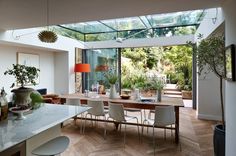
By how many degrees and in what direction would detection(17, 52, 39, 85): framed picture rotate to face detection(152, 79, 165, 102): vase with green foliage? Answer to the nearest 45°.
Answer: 0° — it already faces it

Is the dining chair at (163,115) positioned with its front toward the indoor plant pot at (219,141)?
no

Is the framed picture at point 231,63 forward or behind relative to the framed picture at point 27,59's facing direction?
forward

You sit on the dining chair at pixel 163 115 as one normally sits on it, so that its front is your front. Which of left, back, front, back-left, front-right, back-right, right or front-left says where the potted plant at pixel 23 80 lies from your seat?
left

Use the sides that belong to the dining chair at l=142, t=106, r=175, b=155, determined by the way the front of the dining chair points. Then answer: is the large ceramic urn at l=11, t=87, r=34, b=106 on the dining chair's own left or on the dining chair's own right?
on the dining chair's own left

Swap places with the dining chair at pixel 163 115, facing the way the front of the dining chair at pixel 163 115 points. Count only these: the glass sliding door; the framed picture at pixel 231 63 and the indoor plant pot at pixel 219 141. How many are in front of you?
1

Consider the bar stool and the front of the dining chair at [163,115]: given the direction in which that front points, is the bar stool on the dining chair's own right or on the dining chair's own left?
on the dining chair's own left

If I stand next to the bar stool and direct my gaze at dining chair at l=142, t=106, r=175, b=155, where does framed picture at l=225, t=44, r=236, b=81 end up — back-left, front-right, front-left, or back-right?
front-right

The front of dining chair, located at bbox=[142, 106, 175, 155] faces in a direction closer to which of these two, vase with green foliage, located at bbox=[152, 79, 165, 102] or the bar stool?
the vase with green foliage

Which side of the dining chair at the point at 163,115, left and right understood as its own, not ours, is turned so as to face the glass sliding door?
front

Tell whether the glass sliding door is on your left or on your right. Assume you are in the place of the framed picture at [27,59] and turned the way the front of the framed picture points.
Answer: on your left

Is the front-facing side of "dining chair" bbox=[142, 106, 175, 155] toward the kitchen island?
no

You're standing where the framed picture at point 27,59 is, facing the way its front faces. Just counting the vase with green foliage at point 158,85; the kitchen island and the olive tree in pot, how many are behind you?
0

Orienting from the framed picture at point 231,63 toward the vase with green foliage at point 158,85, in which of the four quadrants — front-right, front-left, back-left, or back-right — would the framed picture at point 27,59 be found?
front-left

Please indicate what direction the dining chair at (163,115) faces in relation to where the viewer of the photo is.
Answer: facing away from the viewer and to the left of the viewer

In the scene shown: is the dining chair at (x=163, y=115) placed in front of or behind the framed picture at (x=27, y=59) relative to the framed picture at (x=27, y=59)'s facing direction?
in front

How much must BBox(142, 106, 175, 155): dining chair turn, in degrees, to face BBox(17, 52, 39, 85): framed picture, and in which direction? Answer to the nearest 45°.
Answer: approximately 45° to its left

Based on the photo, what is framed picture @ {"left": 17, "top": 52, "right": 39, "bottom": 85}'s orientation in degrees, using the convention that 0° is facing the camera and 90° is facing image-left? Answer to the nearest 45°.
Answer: approximately 315°
